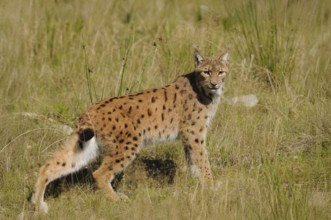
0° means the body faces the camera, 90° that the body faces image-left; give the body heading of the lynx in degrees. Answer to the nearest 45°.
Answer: approximately 225°
